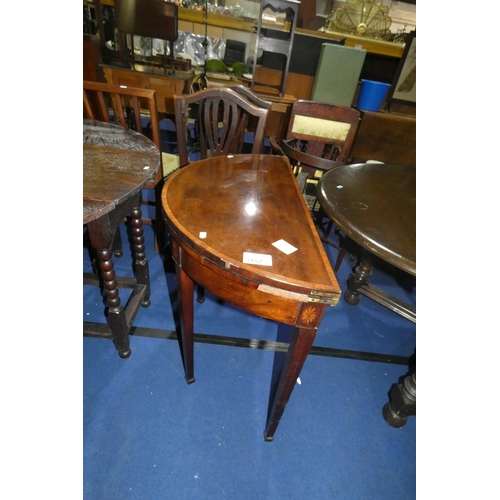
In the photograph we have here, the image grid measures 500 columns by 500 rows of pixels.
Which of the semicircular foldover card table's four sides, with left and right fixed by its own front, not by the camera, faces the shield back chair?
right

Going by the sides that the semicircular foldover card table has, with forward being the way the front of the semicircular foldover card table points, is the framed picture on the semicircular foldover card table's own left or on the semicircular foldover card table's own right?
on the semicircular foldover card table's own right

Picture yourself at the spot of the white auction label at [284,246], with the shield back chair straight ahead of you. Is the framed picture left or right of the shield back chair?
right

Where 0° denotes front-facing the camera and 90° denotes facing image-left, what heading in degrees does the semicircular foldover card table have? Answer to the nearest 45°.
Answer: approximately 90°
